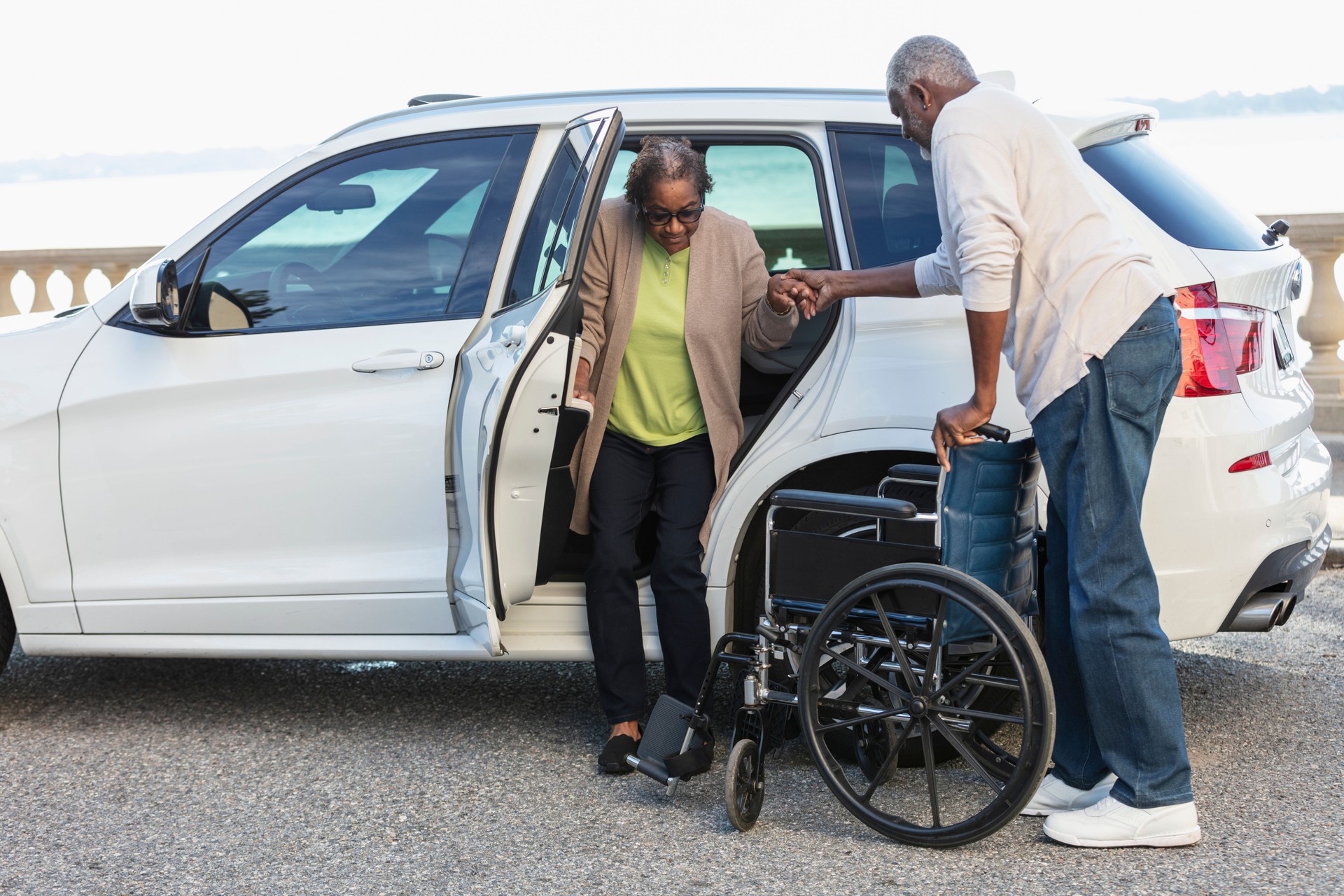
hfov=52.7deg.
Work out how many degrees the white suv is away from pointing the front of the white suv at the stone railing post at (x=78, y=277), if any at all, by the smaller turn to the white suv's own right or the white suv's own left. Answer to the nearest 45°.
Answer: approximately 45° to the white suv's own right

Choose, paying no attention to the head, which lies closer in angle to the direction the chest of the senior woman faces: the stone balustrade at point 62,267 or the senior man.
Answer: the senior man

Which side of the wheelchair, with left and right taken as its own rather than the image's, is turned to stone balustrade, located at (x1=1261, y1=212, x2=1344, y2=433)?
right

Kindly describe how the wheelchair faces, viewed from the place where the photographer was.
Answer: facing away from the viewer and to the left of the viewer

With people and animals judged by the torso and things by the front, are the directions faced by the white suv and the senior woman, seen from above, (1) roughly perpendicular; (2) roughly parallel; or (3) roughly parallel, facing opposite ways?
roughly perpendicular

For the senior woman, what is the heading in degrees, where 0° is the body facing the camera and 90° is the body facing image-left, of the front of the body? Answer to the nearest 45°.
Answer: approximately 0°

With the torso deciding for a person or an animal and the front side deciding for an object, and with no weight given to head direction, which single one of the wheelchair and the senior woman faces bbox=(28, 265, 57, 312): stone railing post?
the wheelchair

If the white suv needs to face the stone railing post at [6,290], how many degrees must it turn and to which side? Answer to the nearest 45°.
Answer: approximately 45° to its right

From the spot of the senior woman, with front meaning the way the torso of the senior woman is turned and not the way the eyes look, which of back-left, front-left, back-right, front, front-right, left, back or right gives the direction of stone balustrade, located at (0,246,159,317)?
back-right

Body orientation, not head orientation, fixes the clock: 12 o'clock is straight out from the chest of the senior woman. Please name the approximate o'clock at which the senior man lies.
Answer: The senior man is roughly at 10 o'clock from the senior woman.

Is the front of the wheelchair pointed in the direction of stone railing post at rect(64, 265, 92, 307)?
yes

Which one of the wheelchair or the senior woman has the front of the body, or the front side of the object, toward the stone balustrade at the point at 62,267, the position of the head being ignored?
the wheelchair

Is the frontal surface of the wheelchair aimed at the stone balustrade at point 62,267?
yes

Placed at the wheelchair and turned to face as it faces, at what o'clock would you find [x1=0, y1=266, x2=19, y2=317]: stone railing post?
The stone railing post is roughly at 12 o'clock from the wheelchair.

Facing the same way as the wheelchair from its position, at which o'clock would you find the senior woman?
The senior woman is roughly at 12 o'clock from the wheelchair.

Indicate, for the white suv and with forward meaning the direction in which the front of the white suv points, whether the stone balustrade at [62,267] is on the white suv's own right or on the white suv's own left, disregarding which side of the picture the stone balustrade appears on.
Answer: on the white suv's own right

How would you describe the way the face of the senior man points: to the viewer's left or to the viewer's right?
to the viewer's left

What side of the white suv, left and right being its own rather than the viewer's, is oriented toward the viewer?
left
